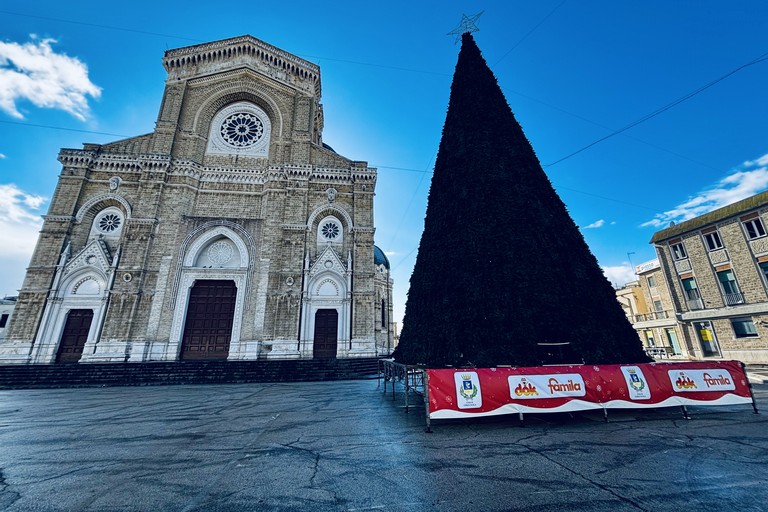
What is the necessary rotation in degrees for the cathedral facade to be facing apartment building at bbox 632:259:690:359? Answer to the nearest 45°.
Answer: approximately 90° to its left

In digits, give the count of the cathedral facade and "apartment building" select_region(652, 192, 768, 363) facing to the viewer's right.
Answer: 0

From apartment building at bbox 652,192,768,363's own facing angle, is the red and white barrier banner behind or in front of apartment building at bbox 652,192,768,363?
in front

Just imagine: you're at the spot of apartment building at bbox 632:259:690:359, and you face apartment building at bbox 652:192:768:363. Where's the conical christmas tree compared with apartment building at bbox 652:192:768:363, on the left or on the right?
right

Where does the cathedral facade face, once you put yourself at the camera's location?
facing the viewer

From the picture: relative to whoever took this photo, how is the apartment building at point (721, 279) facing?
facing the viewer and to the left of the viewer

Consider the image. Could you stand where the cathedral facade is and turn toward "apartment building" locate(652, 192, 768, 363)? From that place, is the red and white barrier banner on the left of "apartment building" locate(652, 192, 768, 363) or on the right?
right

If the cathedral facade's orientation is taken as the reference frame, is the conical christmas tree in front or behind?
in front

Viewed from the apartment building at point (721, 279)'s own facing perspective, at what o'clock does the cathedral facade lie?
The cathedral facade is roughly at 12 o'clock from the apartment building.

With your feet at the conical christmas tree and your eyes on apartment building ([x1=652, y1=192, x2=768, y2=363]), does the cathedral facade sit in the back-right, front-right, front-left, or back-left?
back-left

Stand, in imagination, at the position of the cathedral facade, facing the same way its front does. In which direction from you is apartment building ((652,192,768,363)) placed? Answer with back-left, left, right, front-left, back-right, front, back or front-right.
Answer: front-left
